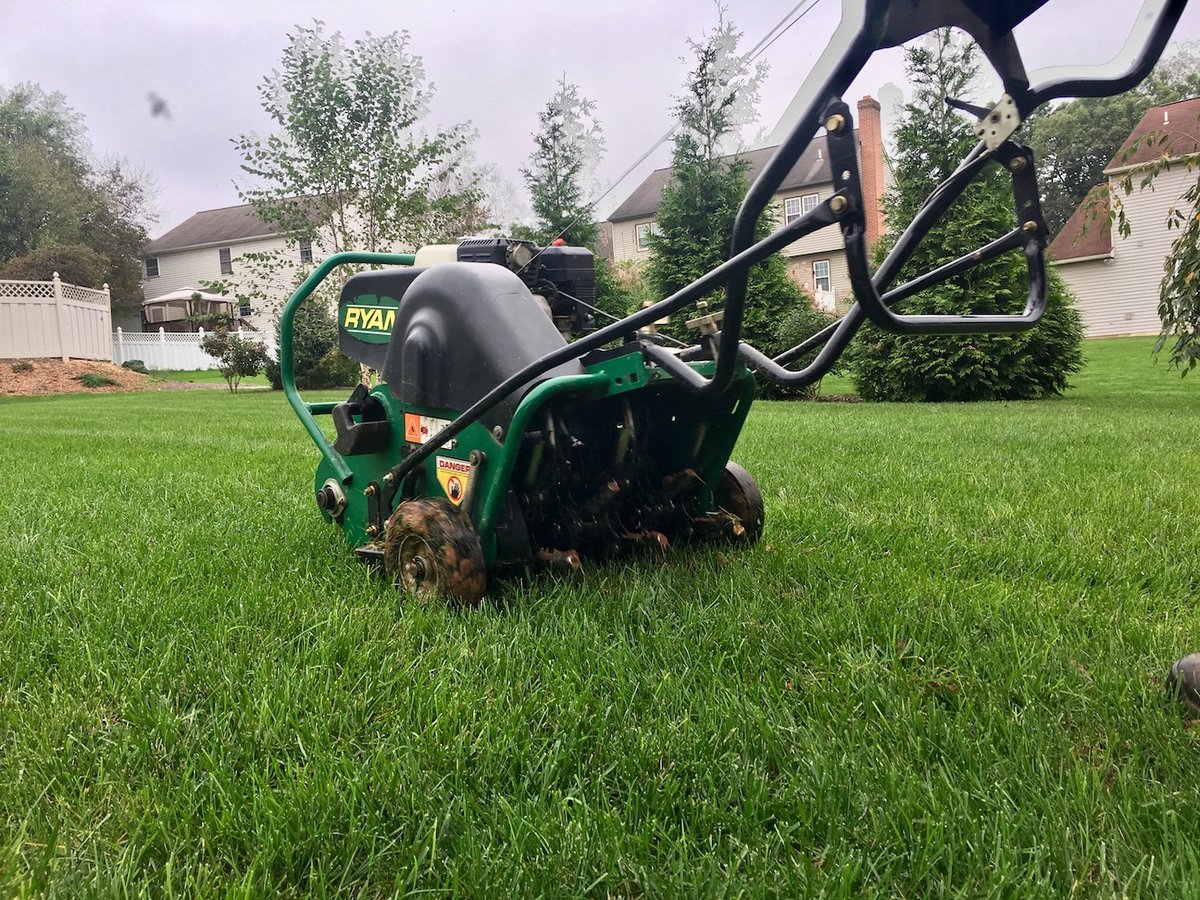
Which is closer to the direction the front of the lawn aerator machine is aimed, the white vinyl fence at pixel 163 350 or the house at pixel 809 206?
the white vinyl fence

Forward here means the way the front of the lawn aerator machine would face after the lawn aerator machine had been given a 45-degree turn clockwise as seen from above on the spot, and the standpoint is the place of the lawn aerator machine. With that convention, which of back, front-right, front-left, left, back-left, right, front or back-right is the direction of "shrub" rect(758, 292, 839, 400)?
front

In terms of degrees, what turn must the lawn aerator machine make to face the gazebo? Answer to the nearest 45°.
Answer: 0° — it already faces it

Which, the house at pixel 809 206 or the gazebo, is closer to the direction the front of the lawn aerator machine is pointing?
the gazebo

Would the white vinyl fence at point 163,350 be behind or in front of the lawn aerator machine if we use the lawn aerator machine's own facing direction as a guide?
in front

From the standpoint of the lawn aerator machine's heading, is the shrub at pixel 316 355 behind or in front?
in front

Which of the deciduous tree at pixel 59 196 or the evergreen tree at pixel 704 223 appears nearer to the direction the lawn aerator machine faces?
the deciduous tree

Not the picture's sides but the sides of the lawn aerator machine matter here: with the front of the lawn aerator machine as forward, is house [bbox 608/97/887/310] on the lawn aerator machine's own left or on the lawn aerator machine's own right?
on the lawn aerator machine's own right

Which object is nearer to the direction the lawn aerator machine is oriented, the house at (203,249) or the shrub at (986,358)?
the house

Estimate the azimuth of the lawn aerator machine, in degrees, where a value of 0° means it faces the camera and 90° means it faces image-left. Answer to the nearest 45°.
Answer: approximately 135°

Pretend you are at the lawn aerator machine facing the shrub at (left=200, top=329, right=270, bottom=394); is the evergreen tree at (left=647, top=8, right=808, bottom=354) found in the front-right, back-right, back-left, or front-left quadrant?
front-right

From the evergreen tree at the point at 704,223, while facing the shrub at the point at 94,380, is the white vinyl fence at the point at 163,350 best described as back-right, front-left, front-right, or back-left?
front-right

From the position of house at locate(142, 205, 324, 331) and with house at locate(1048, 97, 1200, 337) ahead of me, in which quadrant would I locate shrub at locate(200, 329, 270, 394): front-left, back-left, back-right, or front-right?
front-right

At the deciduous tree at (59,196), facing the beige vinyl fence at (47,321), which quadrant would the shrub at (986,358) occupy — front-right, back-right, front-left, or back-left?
front-left

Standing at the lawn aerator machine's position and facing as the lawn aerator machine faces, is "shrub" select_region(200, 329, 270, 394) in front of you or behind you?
in front

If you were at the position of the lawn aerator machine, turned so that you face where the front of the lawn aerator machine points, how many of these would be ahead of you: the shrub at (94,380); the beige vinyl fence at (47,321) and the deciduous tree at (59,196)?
3

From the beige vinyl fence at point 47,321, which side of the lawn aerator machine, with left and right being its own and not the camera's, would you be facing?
front
